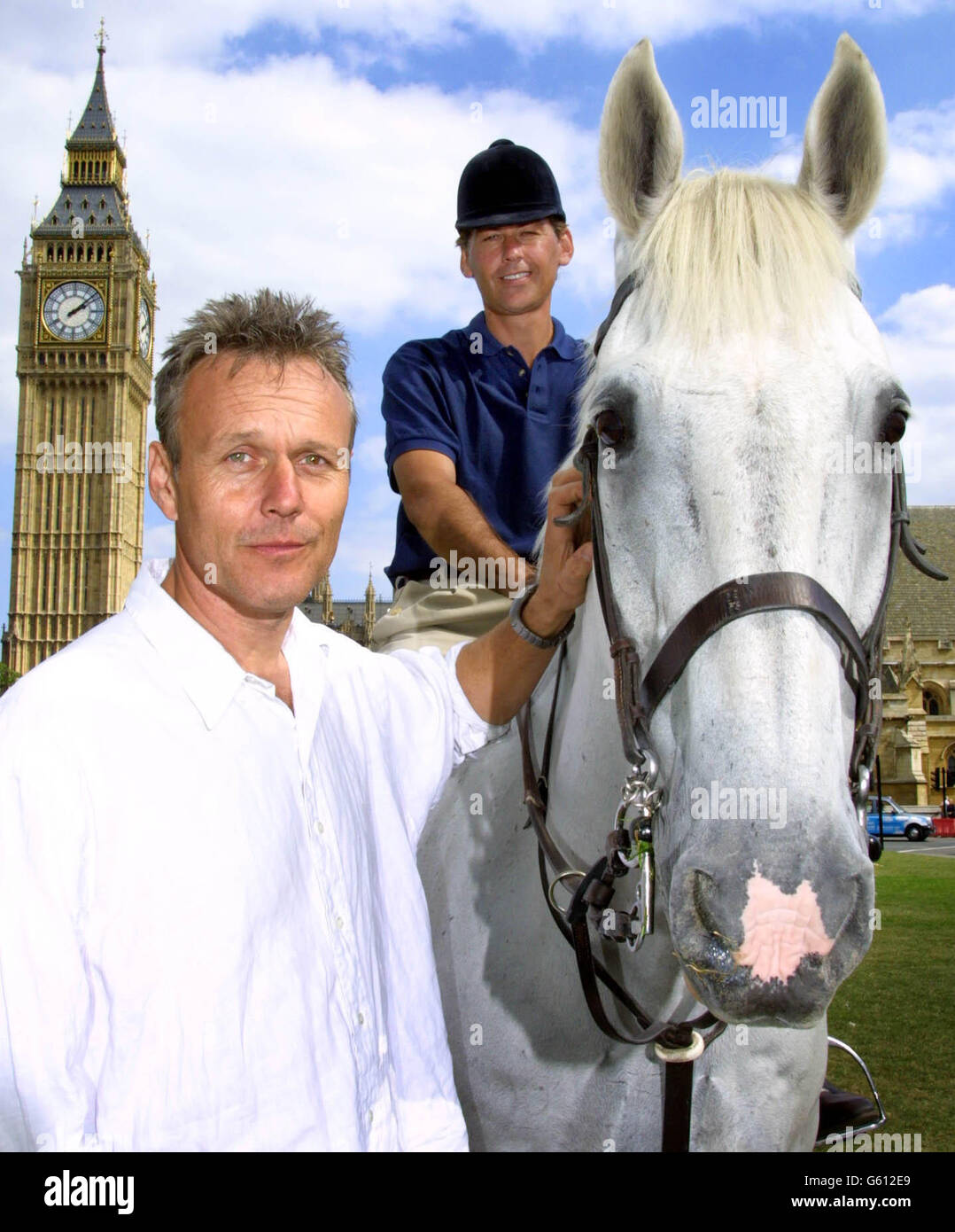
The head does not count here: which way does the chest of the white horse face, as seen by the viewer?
toward the camera

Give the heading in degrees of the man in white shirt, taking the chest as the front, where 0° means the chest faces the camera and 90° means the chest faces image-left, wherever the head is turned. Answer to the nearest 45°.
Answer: approximately 315°

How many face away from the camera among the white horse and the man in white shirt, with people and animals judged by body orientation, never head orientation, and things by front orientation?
0
